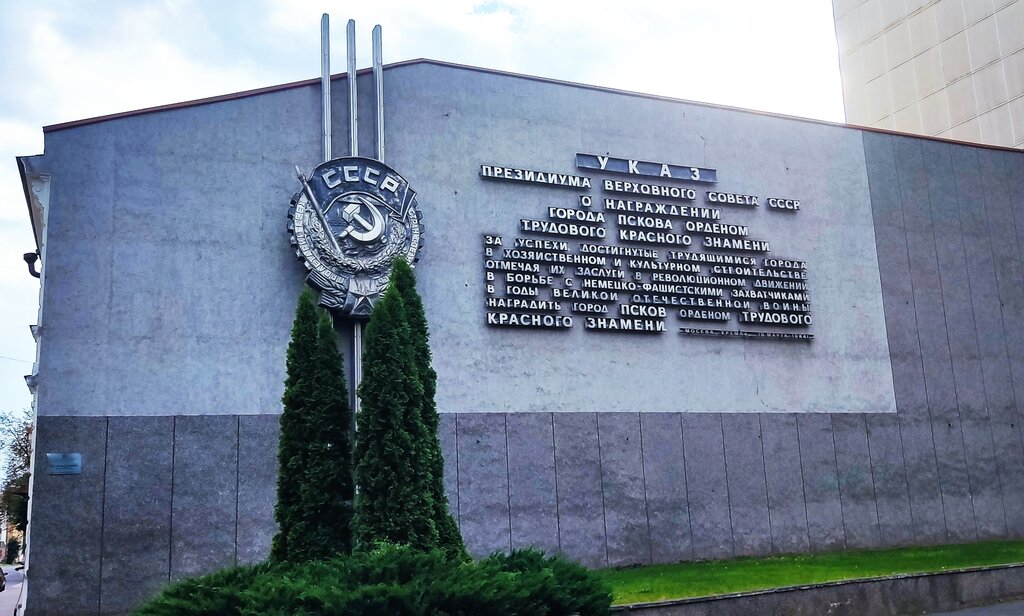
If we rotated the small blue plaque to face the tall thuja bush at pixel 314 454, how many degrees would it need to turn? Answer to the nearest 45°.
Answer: approximately 45° to its left

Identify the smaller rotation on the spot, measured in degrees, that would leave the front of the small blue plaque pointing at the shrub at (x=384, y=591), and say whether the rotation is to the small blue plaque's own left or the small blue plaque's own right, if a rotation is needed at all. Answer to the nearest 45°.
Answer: approximately 90° to the small blue plaque's own left

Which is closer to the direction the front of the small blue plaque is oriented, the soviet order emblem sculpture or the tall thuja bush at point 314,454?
the tall thuja bush

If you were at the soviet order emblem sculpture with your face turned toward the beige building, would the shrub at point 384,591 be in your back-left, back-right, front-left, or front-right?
back-right

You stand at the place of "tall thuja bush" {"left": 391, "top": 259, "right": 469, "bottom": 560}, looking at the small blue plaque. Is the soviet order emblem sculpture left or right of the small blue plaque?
right

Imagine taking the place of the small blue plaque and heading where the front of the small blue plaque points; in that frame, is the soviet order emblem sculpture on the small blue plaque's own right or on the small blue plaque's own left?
on the small blue plaque's own left

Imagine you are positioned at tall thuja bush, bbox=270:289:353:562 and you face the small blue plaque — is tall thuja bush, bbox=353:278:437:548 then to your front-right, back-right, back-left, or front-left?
back-right

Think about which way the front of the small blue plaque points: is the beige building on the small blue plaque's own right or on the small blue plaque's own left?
on the small blue plaque's own left

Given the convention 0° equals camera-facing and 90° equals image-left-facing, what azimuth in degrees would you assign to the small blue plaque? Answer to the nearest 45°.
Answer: approximately 0°
